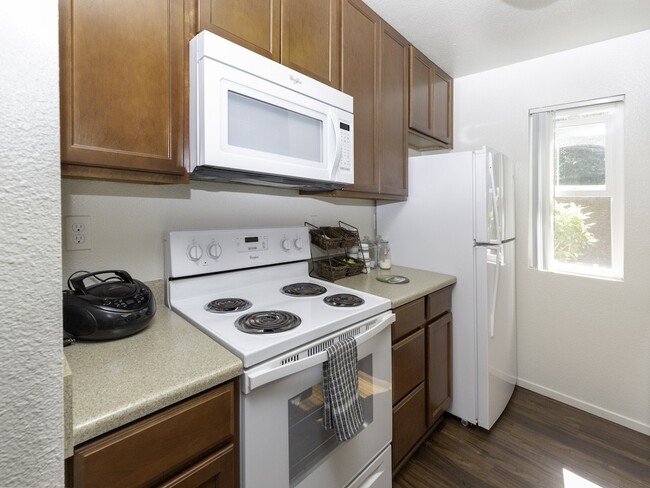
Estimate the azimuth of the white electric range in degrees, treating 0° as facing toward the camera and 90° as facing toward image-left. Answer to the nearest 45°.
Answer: approximately 315°

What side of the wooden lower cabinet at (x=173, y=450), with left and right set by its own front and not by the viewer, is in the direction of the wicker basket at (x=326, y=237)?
left

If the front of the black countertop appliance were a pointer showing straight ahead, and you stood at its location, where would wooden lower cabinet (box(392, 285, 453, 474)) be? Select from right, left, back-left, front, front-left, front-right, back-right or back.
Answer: front-left

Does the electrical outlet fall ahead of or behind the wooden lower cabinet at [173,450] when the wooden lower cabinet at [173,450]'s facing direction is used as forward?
behind

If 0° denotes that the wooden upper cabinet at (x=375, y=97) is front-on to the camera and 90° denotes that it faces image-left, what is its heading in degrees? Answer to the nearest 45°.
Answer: approximately 315°

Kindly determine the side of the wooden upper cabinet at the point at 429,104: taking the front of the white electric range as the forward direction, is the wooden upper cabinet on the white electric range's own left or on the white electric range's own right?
on the white electric range's own left

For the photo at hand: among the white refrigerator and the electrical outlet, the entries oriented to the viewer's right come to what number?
1

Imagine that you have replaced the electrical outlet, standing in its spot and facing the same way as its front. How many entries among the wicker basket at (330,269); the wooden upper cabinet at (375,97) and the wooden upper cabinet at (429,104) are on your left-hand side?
3

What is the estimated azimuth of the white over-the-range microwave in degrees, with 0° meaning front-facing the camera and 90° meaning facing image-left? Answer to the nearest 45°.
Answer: approximately 315°
